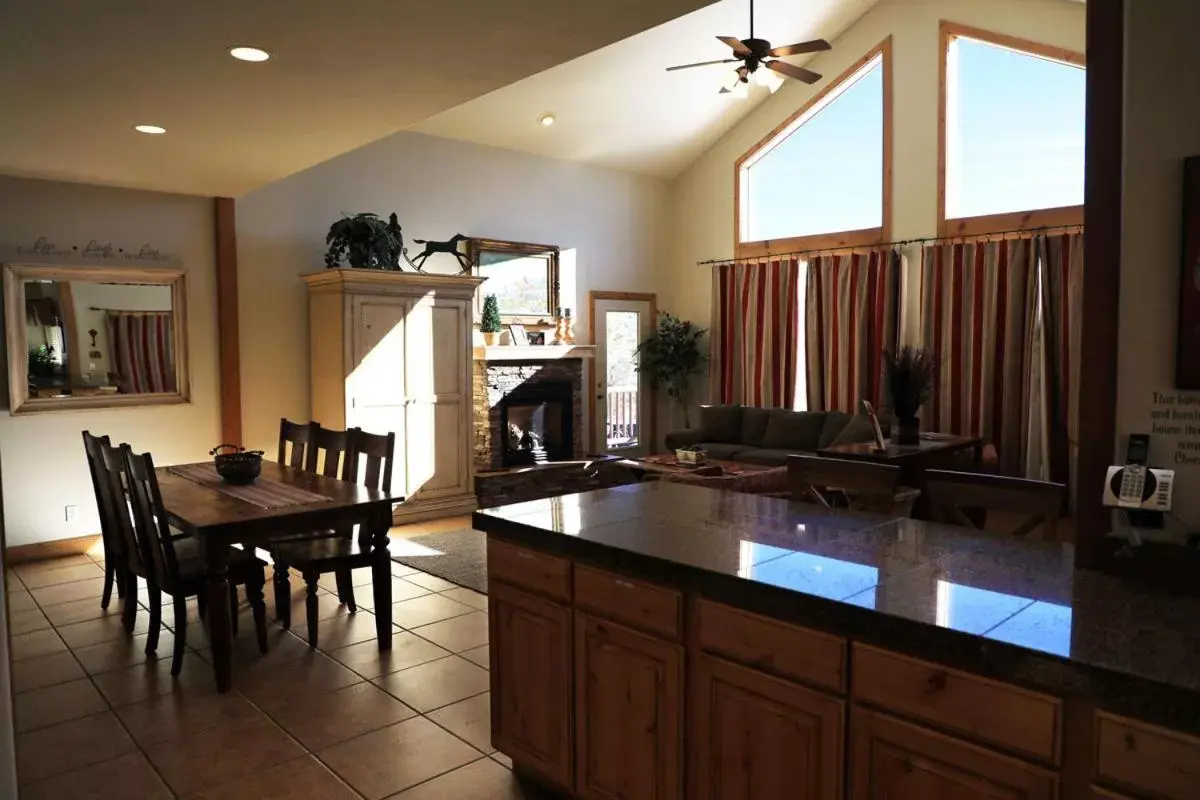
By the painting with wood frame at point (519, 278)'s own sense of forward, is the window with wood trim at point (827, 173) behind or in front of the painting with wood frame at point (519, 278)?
in front

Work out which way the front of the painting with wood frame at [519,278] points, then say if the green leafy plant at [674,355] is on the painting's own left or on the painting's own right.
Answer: on the painting's own left

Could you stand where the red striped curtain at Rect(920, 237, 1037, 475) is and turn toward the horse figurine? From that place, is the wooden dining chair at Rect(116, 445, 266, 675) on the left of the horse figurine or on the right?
left

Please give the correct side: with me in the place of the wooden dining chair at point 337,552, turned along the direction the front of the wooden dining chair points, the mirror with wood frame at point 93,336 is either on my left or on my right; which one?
on my right

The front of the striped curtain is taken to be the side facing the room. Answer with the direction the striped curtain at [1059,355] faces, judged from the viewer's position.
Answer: facing the viewer and to the left of the viewer

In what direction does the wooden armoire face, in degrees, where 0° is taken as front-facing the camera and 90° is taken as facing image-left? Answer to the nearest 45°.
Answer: approximately 315°

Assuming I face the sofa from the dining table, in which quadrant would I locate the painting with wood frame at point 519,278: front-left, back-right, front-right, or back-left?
front-left

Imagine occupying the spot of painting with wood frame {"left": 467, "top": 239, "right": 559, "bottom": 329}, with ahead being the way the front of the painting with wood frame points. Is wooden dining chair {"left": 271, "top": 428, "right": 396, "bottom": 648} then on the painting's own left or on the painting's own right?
on the painting's own right

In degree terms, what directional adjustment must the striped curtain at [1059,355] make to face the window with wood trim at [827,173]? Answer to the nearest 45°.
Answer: approximately 45° to its right

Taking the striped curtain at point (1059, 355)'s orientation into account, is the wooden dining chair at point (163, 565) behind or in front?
in front

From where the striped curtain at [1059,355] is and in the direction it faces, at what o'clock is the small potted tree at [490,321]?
The small potted tree is roughly at 1 o'clock from the striped curtain.

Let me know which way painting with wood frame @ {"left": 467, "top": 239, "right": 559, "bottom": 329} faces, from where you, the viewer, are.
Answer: facing the viewer and to the right of the viewer
